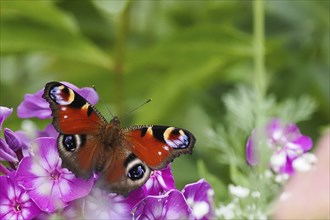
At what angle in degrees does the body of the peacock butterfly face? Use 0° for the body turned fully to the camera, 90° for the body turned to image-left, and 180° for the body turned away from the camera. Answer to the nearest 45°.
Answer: approximately 180°

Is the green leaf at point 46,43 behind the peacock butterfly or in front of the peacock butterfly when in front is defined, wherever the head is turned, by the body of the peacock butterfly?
in front
